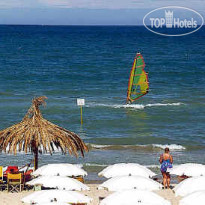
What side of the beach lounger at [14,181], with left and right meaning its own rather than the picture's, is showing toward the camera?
back

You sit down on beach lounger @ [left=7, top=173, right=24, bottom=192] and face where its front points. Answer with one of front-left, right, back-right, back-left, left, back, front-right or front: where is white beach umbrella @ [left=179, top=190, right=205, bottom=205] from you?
back-right

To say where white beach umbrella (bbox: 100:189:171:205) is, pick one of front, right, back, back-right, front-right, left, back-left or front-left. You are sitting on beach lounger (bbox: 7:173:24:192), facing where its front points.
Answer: back-right

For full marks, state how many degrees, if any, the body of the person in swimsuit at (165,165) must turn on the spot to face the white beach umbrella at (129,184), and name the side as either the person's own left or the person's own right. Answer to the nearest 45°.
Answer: approximately 135° to the person's own left

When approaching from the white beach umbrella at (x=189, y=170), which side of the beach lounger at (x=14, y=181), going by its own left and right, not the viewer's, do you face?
right

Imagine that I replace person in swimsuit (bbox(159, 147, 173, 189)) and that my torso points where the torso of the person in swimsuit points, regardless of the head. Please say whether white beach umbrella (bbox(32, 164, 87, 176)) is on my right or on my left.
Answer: on my left

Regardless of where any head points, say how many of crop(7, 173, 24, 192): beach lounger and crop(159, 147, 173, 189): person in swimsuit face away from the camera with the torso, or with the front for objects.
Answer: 2

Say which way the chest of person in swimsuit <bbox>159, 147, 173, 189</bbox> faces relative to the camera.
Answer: away from the camera

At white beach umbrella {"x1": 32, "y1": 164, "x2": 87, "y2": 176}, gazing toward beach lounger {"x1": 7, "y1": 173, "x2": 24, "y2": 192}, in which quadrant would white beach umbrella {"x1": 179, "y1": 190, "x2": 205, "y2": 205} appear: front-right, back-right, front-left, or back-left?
back-left
